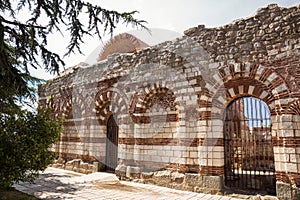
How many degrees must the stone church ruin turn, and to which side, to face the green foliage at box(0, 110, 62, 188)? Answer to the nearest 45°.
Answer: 0° — it already faces it

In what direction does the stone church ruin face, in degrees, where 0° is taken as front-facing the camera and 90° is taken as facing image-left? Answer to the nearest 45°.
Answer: approximately 45°
